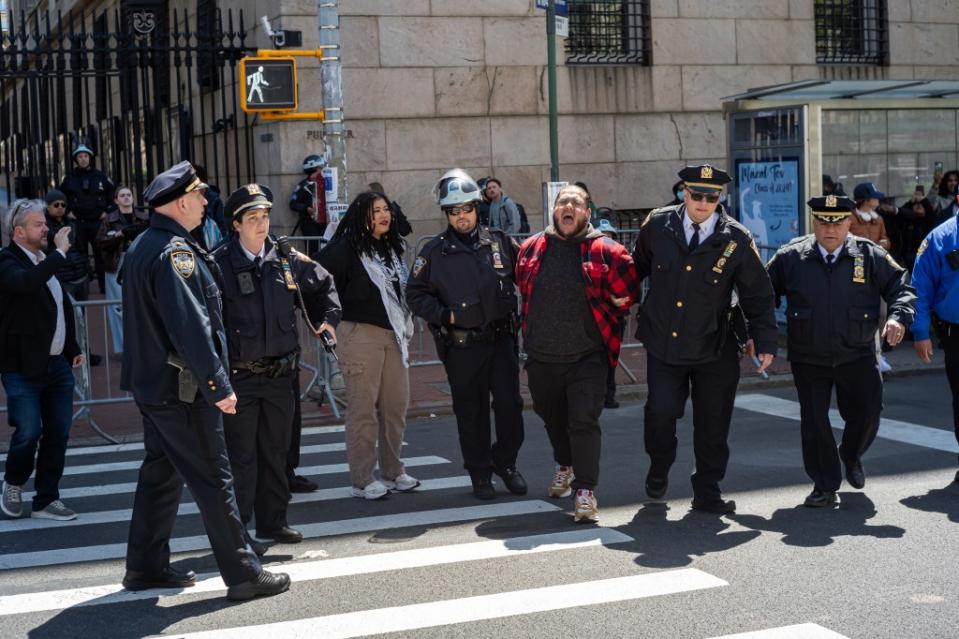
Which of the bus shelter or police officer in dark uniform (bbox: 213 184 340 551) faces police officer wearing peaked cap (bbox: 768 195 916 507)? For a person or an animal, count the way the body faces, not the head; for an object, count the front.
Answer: the bus shelter

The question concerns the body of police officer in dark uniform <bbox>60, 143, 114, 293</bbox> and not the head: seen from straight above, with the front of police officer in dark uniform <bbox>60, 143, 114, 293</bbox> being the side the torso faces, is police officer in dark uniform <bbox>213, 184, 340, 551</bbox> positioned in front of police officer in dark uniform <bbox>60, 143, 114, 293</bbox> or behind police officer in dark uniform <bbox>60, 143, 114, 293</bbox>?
in front

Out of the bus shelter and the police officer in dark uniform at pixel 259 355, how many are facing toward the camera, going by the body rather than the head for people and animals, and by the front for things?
2

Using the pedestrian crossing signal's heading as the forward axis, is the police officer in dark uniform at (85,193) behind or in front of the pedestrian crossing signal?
behind

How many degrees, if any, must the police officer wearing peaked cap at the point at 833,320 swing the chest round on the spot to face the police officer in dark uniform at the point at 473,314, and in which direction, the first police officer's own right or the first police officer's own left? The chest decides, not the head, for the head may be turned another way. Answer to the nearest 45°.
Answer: approximately 90° to the first police officer's own right

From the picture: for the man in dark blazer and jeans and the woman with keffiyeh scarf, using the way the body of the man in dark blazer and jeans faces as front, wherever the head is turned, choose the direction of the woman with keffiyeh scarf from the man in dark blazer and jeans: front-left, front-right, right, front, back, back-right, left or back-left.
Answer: front-left

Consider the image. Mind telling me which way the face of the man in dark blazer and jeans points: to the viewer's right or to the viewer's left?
to the viewer's right

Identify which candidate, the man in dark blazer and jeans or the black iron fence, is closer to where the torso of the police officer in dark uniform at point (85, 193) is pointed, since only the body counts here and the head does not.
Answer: the man in dark blazer and jeans

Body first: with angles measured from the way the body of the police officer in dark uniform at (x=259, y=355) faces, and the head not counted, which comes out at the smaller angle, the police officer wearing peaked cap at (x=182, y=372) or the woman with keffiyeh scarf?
the police officer wearing peaked cap

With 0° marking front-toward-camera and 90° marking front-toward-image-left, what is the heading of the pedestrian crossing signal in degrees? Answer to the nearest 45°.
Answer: approximately 0°

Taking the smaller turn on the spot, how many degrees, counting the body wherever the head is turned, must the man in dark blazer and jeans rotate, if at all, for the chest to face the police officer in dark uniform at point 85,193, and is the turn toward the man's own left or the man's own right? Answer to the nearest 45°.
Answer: approximately 135° to the man's own left

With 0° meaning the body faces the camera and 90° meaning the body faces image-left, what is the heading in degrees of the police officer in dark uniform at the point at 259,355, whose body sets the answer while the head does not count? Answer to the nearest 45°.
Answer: approximately 0°

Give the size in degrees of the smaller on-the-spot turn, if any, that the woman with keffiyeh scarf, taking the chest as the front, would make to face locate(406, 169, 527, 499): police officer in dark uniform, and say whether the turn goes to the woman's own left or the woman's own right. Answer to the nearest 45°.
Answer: approximately 45° to the woman's own left

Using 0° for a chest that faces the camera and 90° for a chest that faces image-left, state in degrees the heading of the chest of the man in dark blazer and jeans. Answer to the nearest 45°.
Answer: approximately 315°

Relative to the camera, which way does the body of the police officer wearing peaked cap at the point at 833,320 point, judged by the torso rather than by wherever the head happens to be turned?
toward the camera
